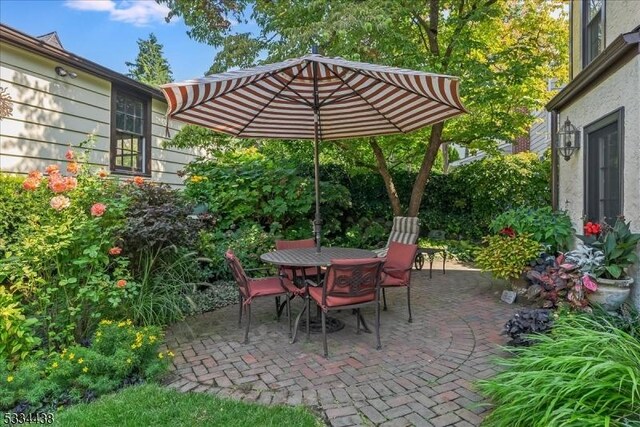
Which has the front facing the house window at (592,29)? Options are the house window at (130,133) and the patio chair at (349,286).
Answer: the house window at (130,133)

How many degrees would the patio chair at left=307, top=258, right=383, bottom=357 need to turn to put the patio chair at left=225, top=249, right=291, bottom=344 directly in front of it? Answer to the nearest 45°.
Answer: approximately 45° to its left

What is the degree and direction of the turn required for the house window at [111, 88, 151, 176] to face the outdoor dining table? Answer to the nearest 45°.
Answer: approximately 45° to its right

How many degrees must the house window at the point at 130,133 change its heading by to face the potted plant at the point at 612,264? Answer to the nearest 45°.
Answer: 0° — it already faces it

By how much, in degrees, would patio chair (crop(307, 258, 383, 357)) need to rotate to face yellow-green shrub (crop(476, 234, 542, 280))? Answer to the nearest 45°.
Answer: approximately 90° to its right

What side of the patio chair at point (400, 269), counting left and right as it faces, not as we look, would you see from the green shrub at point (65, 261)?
front

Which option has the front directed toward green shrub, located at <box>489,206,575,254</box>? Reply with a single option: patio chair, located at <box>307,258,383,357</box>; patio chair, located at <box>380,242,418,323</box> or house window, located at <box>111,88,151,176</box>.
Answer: the house window

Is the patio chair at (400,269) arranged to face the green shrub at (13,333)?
yes

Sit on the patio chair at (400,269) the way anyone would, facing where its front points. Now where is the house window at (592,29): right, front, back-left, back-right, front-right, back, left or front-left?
back

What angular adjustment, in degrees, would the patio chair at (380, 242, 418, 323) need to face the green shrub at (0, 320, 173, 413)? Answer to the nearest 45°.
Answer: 0° — it already faces it

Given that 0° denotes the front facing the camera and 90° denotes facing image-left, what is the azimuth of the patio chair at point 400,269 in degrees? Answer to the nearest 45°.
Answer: approximately 45°

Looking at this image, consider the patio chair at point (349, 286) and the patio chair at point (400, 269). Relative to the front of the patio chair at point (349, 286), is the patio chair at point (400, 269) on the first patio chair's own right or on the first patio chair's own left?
on the first patio chair's own right

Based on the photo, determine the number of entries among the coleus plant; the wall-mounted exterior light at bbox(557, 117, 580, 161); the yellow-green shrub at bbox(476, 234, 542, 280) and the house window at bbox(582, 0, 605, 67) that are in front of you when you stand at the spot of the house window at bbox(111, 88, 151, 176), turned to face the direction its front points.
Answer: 4

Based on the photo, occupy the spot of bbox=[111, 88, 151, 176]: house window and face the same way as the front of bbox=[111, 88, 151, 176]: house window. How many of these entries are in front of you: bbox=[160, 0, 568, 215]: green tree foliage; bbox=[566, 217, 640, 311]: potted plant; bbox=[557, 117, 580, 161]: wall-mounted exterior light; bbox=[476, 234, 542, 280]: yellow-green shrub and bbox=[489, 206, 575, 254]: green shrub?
5

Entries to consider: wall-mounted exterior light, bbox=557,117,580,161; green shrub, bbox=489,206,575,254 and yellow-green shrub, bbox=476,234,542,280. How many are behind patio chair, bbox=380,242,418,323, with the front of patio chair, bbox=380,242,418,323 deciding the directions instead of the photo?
3

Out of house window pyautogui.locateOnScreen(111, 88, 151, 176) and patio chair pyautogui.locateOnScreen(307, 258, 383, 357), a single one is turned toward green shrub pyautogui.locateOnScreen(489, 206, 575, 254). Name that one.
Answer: the house window

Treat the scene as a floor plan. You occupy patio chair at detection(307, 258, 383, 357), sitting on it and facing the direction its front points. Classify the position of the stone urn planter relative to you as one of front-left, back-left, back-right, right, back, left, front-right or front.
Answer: back-right

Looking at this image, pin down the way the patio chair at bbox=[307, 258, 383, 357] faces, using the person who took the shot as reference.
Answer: facing away from the viewer and to the left of the viewer

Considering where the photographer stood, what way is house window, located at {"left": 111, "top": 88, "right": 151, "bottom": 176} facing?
facing the viewer and to the right of the viewer
